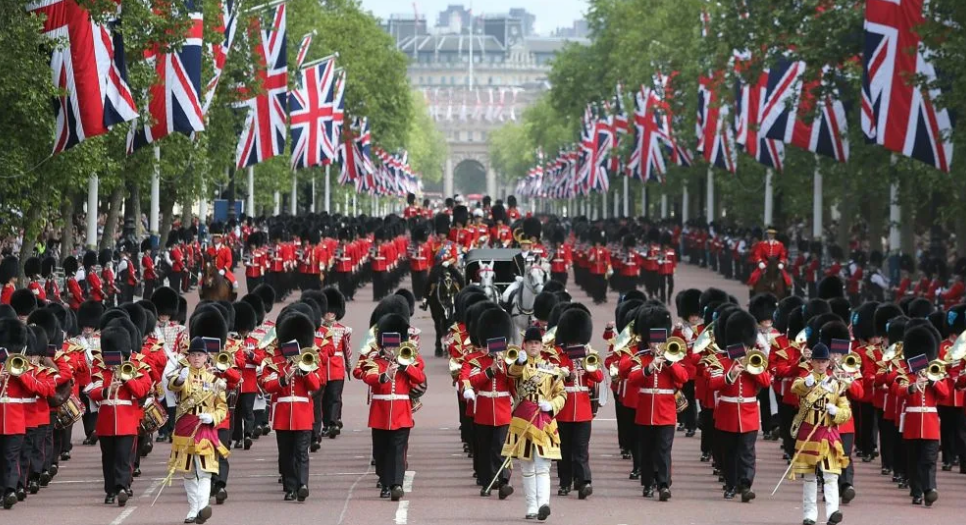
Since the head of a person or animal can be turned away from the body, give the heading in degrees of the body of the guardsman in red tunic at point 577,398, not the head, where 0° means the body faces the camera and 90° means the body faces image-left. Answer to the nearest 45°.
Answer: approximately 0°

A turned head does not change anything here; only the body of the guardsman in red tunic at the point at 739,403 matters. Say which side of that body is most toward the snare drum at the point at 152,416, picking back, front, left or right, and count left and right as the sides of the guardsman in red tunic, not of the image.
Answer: right

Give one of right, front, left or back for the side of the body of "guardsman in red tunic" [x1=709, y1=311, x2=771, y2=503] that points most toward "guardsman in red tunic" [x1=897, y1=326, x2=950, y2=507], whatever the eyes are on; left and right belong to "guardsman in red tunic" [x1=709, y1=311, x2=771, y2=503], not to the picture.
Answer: left

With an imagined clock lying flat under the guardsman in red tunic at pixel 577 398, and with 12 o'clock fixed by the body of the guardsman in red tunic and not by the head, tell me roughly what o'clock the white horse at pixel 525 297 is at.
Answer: The white horse is roughly at 6 o'clock from the guardsman in red tunic.

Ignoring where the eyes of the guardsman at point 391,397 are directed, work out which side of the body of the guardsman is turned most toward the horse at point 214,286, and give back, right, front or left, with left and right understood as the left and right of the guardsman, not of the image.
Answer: back
